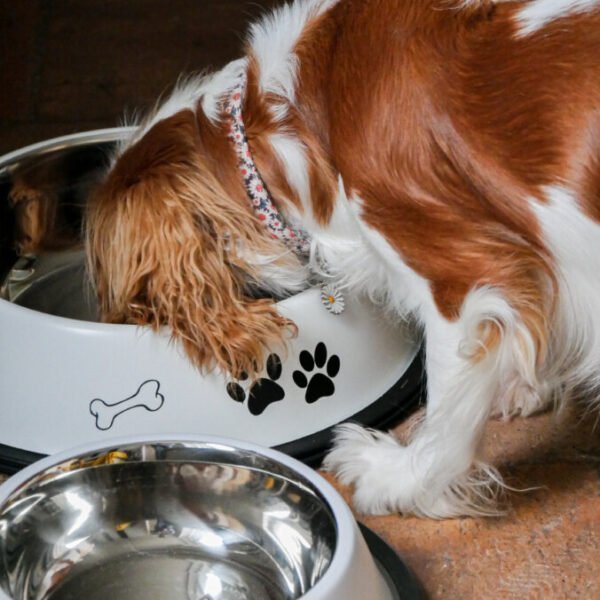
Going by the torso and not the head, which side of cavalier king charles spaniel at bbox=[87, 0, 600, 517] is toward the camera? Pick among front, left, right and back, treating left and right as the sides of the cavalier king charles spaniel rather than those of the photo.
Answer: left
